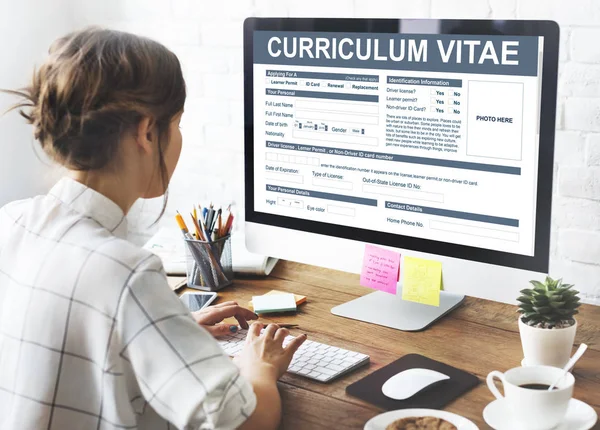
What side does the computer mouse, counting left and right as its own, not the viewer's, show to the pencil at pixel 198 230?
left

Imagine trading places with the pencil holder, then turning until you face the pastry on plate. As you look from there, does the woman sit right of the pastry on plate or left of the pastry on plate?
right

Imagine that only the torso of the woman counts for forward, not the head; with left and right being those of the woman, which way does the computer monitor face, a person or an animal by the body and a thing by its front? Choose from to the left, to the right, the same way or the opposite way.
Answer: the opposite way

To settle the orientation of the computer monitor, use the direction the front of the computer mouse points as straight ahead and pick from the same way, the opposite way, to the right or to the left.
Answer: the opposite way

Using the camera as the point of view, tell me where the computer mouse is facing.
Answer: facing away from the viewer and to the right of the viewer

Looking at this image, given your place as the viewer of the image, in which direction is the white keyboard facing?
facing the viewer and to the left of the viewer

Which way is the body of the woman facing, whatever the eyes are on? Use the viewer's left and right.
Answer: facing away from the viewer and to the right of the viewer

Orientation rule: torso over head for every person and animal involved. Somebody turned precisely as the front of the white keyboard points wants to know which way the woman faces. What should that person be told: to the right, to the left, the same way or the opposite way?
the opposite way

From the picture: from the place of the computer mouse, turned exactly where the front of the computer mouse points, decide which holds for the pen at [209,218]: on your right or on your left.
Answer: on your left

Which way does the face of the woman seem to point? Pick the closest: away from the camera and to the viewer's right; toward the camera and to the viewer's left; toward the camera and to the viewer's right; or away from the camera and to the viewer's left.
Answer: away from the camera and to the viewer's right

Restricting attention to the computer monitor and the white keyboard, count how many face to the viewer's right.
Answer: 0
